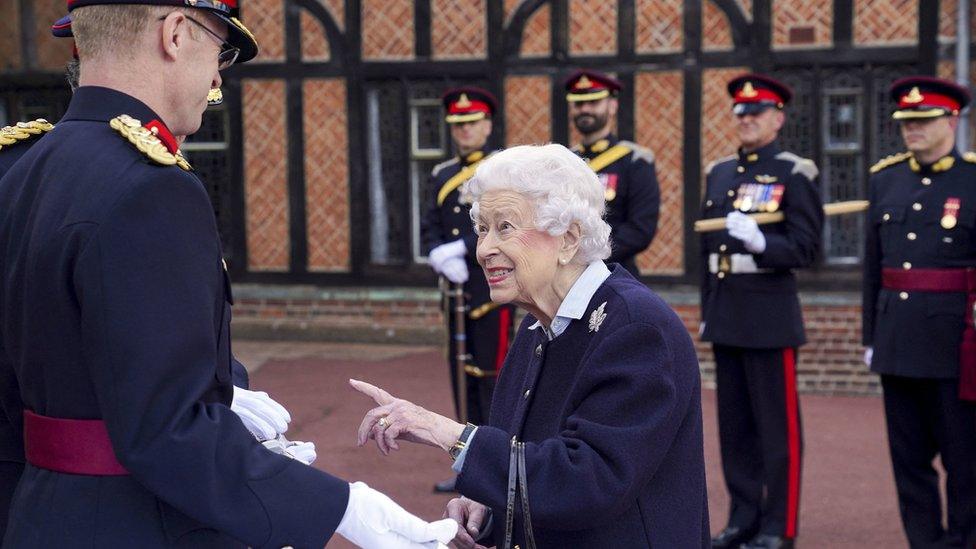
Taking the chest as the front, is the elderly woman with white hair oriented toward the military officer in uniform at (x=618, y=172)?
no

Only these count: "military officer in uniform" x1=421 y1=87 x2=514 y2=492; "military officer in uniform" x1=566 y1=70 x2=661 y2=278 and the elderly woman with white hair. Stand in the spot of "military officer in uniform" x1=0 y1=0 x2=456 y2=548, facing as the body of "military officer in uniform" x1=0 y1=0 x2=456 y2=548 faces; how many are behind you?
0

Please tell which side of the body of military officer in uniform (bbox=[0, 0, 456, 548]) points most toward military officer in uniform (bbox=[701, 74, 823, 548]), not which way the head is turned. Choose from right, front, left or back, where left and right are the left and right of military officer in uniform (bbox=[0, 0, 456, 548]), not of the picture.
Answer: front

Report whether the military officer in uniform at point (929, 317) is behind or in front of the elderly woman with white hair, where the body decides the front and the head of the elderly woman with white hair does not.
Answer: behind

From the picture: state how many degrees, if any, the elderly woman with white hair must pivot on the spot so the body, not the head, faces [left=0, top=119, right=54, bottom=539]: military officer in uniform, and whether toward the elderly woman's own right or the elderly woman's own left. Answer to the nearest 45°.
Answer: approximately 45° to the elderly woman's own right

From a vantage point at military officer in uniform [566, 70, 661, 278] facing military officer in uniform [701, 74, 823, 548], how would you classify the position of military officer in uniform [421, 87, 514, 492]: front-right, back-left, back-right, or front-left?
back-right

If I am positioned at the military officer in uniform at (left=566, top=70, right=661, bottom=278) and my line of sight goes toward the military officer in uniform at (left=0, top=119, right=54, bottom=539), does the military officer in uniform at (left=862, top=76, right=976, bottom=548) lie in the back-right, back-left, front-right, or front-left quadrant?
front-left

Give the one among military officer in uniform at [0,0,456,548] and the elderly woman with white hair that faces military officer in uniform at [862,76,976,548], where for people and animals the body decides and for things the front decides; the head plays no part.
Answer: military officer in uniform at [0,0,456,548]

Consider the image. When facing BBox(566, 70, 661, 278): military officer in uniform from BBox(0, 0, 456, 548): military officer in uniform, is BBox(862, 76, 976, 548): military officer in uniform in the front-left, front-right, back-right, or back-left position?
front-right

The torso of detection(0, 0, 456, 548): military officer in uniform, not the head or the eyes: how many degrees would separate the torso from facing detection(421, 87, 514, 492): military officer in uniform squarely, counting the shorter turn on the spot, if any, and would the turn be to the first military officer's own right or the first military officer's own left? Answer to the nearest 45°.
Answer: approximately 45° to the first military officer's own left

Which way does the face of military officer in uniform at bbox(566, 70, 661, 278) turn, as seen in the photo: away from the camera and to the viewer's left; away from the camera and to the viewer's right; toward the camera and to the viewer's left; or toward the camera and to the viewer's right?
toward the camera and to the viewer's left

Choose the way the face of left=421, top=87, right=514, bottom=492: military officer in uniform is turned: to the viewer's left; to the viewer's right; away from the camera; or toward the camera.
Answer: toward the camera

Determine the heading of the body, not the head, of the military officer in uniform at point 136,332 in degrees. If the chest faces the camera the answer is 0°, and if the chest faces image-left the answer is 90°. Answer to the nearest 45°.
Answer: approximately 225°

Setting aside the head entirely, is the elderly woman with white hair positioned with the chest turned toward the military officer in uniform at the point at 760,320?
no

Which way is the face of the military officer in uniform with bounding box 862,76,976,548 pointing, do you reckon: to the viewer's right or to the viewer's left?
to the viewer's left

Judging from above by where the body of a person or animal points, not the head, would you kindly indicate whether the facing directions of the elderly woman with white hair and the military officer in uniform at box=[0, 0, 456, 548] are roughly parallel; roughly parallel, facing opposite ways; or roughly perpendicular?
roughly parallel, facing opposite ways

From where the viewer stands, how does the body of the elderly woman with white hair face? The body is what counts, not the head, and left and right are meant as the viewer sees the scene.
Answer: facing the viewer and to the left of the viewer

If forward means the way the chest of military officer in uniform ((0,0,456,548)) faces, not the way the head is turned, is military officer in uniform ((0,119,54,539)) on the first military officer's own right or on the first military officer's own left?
on the first military officer's own left

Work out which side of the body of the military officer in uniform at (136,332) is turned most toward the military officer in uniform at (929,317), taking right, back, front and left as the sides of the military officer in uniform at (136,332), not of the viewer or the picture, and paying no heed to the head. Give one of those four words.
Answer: front
